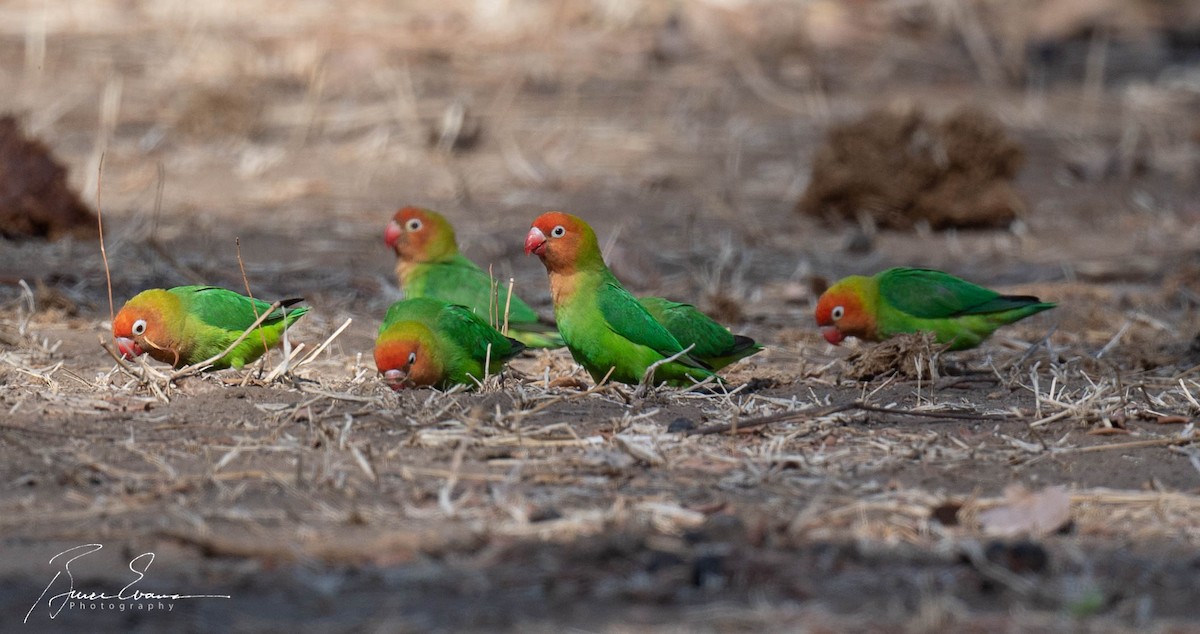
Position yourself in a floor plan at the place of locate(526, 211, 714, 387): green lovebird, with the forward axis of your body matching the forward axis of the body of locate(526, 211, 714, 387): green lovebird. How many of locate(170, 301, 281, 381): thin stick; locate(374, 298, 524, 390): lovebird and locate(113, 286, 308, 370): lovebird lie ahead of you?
3

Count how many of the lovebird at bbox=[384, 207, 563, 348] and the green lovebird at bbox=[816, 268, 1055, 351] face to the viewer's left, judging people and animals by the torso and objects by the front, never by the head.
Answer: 2

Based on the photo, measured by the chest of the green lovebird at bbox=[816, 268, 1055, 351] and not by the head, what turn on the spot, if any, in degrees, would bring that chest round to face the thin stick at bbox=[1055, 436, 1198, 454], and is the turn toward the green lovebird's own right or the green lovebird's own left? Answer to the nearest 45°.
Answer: approximately 90° to the green lovebird's own left

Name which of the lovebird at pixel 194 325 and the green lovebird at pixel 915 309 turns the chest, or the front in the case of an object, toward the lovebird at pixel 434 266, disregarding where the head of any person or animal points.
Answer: the green lovebird

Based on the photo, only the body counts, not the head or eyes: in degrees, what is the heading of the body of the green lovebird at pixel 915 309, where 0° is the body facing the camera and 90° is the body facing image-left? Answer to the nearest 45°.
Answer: approximately 90°

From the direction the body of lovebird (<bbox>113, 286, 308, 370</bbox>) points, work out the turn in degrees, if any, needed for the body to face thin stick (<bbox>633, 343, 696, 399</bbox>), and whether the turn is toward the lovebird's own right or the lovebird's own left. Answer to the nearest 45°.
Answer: approximately 135° to the lovebird's own left

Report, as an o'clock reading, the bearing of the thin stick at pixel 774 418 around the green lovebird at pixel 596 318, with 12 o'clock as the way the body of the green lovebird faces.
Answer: The thin stick is roughly at 8 o'clock from the green lovebird.

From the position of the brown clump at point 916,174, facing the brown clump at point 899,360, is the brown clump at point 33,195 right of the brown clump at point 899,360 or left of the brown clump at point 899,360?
right

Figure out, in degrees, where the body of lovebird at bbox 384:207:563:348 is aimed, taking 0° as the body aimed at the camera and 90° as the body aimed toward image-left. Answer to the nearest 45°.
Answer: approximately 90°

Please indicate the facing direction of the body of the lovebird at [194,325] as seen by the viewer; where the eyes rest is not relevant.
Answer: to the viewer's left

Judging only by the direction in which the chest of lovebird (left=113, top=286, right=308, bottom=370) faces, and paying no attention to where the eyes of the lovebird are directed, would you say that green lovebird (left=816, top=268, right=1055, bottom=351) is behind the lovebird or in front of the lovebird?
behind

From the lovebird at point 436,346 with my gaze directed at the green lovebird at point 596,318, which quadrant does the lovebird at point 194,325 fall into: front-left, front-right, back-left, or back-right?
back-left

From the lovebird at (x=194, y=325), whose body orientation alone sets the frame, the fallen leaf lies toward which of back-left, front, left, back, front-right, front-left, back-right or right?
back-left

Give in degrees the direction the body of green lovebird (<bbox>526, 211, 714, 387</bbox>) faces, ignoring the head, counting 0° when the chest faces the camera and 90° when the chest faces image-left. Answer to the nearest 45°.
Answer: approximately 90°
